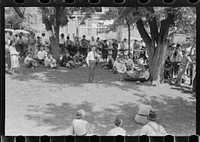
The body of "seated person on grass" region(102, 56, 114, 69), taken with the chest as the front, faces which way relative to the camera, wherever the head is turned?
to the viewer's left

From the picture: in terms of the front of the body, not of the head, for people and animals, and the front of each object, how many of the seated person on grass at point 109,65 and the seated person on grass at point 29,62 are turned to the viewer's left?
1

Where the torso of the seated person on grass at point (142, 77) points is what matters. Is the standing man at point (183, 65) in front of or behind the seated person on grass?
behind

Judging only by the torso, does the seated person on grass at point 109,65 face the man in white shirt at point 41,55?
yes

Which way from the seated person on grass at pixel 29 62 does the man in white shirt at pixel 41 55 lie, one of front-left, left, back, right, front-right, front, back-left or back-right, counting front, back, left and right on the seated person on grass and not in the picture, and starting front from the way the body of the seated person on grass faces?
left

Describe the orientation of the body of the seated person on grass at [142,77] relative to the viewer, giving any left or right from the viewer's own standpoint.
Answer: facing to the left of the viewer

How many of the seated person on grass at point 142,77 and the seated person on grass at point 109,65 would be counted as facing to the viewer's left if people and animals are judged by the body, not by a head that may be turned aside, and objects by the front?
2

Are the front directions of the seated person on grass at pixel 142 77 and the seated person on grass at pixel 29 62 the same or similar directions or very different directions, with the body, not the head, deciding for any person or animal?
very different directions
